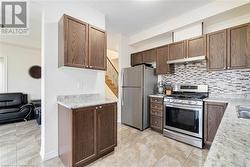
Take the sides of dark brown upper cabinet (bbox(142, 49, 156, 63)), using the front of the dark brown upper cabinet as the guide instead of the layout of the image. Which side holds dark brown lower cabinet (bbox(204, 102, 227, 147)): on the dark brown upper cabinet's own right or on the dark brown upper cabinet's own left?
on the dark brown upper cabinet's own left

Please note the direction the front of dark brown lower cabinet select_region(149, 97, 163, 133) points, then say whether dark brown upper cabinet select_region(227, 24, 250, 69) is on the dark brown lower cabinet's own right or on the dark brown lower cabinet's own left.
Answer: on the dark brown lower cabinet's own left

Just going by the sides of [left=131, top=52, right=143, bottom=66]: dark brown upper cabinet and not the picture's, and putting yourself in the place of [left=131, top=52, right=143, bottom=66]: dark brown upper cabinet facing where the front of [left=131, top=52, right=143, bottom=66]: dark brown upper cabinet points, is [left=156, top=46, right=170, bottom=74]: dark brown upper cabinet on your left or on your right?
on your left

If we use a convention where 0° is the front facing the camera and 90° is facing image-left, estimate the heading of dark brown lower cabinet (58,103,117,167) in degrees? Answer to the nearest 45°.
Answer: approximately 315°

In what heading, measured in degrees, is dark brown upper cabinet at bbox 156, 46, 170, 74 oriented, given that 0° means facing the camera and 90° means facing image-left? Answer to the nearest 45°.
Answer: approximately 45°

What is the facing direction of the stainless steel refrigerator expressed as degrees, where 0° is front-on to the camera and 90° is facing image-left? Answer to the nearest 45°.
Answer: approximately 45°

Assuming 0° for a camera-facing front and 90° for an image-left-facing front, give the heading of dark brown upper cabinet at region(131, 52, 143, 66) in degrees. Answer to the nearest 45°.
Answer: approximately 45°

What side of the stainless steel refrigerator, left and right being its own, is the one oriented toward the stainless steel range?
left
